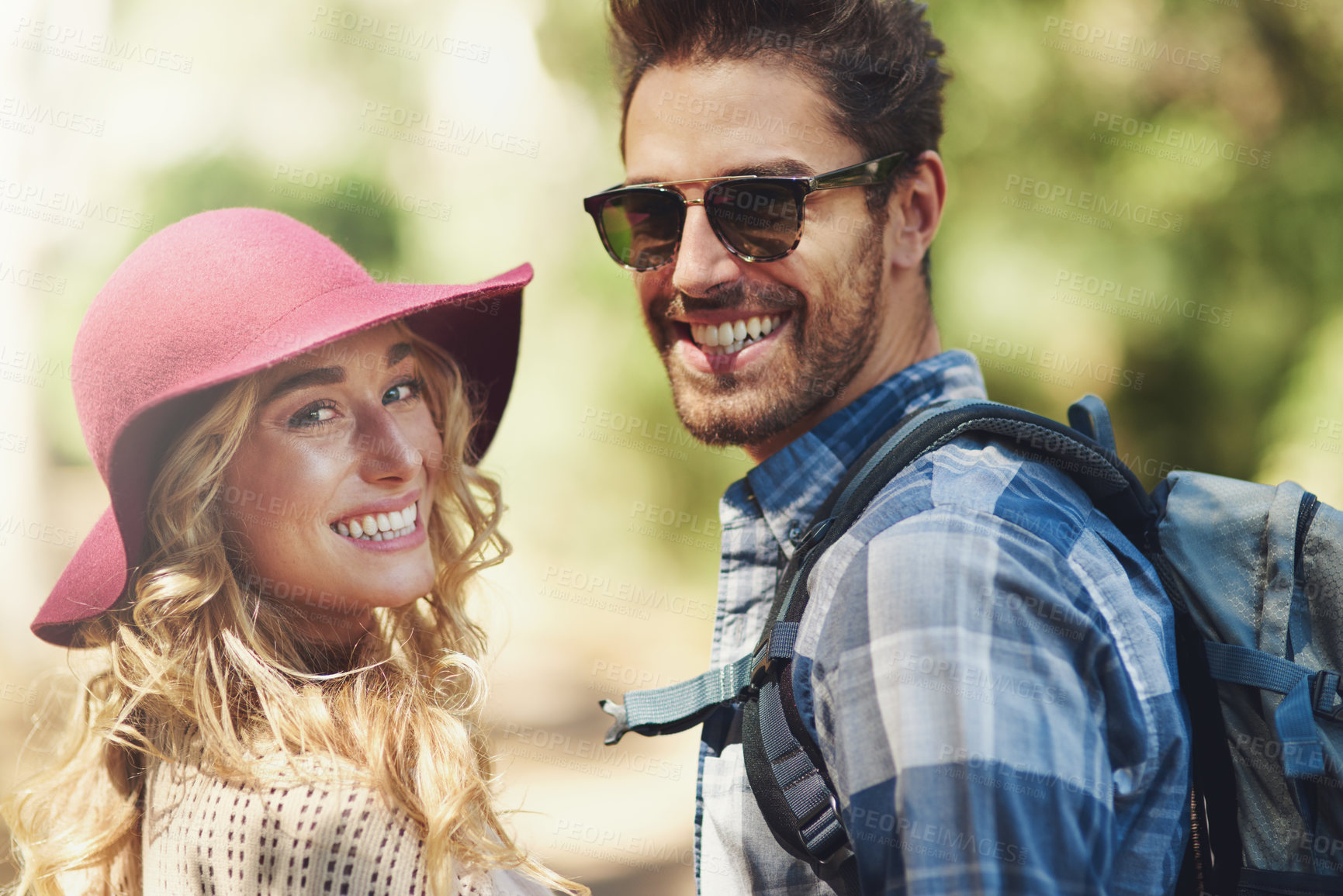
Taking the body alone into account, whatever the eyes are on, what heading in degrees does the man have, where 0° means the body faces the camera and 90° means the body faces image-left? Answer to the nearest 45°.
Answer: approximately 90°

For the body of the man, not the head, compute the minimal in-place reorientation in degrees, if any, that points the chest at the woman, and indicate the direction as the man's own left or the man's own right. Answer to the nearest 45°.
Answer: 0° — they already face them
